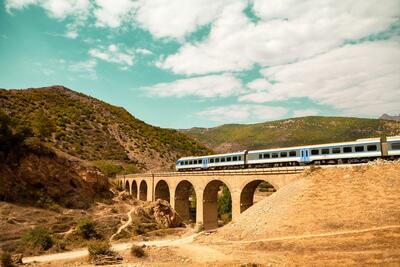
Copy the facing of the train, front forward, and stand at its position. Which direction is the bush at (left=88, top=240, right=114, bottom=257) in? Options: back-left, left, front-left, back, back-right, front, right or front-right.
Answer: left

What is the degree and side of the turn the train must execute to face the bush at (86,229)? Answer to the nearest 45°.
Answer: approximately 45° to its left

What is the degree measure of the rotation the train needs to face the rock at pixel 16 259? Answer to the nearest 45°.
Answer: approximately 90° to its left

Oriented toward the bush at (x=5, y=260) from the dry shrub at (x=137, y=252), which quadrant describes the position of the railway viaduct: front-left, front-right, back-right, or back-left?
back-right

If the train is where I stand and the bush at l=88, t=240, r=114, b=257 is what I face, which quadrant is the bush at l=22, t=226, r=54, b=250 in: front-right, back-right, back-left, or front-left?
front-right

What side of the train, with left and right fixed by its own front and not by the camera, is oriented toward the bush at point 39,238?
left

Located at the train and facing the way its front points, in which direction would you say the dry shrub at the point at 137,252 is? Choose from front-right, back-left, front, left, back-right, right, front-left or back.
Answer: left

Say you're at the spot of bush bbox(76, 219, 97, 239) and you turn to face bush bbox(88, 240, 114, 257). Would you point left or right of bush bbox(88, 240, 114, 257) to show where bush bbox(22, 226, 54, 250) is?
right

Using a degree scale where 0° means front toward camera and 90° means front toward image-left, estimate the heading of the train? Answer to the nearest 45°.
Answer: approximately 135°

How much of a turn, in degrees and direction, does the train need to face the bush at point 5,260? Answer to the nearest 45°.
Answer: approximately 90° to its left
